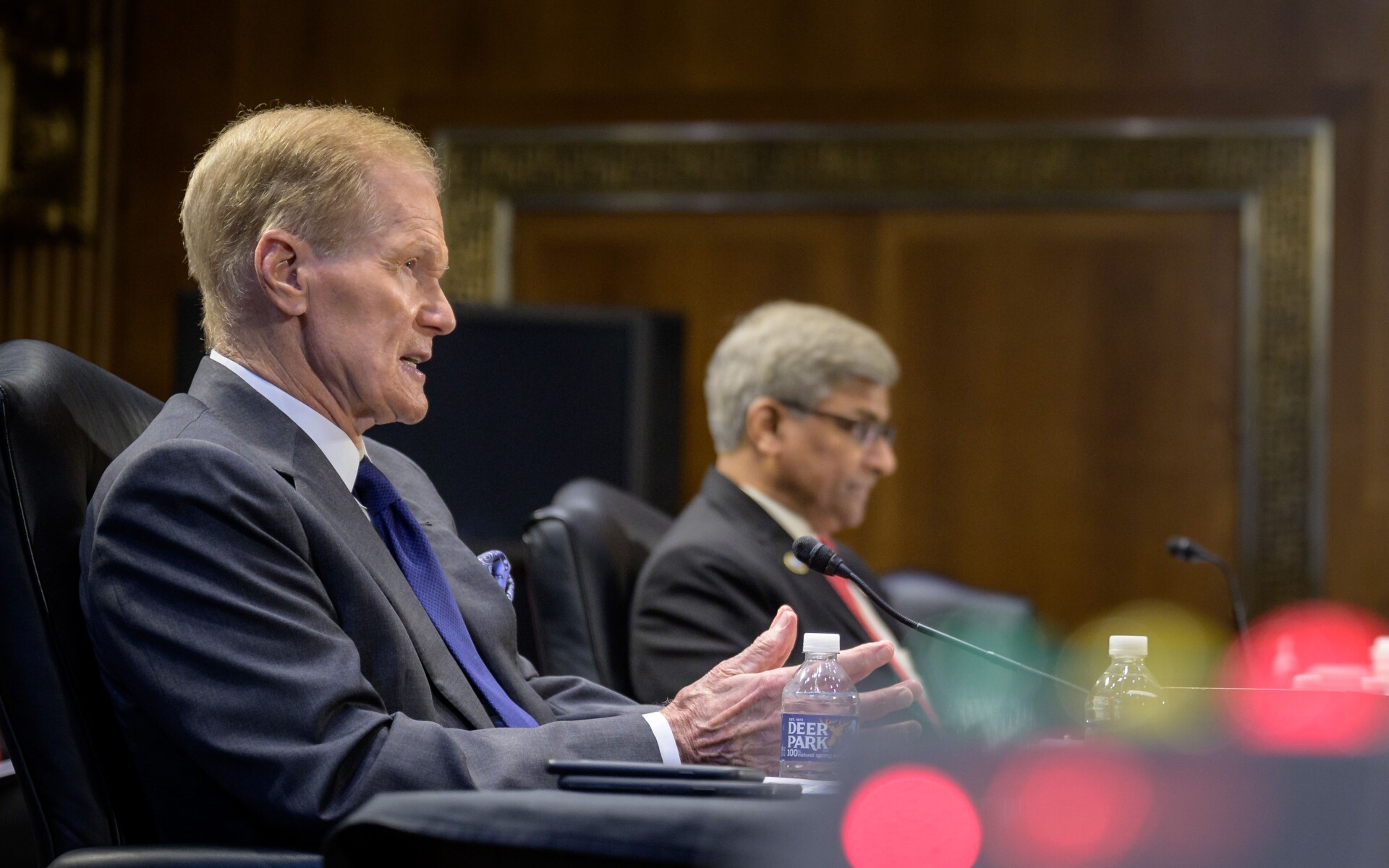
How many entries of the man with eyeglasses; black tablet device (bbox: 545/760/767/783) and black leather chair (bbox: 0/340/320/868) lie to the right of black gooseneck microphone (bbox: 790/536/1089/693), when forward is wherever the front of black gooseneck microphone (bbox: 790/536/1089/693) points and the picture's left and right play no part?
1

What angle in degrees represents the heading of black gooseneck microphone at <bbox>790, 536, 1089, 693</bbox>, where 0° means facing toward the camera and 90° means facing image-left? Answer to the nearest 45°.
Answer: approximately 90°

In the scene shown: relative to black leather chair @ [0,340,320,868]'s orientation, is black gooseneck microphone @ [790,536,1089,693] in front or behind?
in front

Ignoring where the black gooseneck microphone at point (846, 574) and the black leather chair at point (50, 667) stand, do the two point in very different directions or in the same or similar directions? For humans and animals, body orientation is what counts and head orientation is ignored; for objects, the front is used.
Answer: very different directions

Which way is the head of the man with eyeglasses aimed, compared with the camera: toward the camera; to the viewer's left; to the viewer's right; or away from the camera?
to the viewer's right

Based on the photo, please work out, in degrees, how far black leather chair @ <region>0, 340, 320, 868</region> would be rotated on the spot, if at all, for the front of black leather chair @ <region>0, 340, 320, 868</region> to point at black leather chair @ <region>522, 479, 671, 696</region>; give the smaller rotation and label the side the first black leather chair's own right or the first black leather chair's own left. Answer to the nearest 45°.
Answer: approximately 45° to the first black leather chair's own left

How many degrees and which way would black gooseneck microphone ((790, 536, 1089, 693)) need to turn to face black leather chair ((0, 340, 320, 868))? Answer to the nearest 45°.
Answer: approximately 45° to its left

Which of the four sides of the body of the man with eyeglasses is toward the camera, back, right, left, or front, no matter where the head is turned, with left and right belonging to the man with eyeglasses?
right

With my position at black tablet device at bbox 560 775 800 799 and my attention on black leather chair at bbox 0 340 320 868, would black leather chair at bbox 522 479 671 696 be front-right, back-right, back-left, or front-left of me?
front-right

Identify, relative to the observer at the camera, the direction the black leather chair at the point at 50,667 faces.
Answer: facing to the right of the viewer

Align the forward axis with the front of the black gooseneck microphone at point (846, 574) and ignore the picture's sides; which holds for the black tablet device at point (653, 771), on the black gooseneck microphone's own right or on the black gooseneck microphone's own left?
on the black gooseneck microphone's own left

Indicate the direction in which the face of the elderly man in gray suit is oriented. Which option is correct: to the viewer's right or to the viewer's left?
to the viewer's right

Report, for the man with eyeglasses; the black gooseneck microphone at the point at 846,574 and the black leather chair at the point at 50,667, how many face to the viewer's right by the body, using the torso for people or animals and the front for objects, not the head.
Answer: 2
